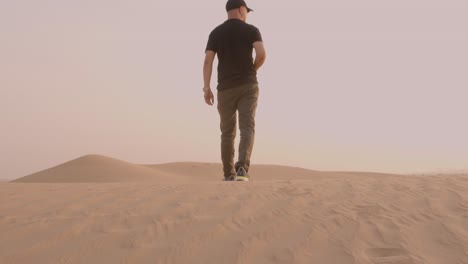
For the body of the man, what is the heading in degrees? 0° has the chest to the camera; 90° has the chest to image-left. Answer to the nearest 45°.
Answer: approximately 180°
